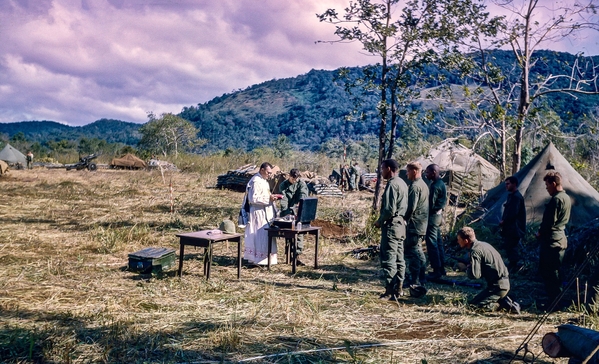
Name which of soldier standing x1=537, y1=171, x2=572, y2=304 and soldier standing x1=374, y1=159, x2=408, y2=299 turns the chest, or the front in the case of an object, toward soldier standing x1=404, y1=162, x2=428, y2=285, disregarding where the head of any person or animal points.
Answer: soldier standing x1=537, y1=171, x2=572, y2=304

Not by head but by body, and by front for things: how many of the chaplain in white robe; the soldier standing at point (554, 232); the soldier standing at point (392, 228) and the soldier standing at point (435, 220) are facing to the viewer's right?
1

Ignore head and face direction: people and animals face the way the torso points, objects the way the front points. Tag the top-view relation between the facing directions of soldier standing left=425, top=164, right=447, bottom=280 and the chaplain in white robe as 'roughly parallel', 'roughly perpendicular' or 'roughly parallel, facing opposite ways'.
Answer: roughly parallel, facing opposite ways

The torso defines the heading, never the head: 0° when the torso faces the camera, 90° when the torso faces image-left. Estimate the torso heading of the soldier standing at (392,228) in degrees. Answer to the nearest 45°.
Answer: approximately 90°

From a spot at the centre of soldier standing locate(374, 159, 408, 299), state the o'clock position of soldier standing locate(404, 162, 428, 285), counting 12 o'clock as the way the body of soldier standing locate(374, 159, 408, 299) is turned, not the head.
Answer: soldier standing locate(404, 162, 428, 285) is roughly at 4 o'clock from soldier standing locate(374, 159, 408, 299).

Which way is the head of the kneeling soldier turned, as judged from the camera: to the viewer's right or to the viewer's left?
to the viewer's left

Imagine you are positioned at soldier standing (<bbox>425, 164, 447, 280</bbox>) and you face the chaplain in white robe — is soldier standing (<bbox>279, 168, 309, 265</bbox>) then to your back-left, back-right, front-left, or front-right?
front-right

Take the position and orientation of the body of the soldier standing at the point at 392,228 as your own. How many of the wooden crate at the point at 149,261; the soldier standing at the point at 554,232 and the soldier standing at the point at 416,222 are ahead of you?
1

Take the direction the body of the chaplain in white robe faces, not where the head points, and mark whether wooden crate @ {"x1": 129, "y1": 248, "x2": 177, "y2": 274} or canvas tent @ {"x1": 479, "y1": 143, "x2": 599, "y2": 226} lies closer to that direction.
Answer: the canvas tent

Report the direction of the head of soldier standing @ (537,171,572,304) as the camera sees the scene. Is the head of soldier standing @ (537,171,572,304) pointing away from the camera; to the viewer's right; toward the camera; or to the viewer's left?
to the viewer's left

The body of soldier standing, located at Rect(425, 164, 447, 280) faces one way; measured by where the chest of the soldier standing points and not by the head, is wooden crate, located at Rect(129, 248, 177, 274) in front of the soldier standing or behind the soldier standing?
in front

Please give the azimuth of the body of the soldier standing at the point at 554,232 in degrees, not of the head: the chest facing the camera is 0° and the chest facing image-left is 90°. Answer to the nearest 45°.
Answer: approximately 90°

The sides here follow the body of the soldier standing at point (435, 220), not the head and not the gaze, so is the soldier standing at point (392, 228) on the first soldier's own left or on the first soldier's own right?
on the first soldier's own left

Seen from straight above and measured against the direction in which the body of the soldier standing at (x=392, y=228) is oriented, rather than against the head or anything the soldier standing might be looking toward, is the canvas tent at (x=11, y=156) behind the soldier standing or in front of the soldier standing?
in front

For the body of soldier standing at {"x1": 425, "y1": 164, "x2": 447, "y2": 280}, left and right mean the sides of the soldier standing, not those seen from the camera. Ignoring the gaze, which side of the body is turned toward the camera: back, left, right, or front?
left

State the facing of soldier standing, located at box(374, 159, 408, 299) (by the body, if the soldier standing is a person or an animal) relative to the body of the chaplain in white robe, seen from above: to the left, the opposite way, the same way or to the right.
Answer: the opposite way

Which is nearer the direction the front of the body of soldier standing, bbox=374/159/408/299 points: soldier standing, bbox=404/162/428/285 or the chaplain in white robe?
the chaplain in white robe

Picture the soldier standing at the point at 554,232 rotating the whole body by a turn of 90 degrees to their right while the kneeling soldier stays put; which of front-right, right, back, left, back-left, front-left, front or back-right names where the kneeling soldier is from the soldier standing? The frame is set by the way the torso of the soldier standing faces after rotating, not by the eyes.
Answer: back-left

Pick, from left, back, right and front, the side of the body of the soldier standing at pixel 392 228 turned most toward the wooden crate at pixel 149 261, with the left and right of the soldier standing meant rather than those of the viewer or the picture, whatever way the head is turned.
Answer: front

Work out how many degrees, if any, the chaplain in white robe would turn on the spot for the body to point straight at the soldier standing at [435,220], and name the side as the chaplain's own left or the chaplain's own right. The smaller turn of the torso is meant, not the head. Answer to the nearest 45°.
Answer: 0° — they already face them

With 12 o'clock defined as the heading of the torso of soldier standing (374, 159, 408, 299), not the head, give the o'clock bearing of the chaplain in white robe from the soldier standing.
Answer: The chaplain in white robe is roughly at 1 o'clock from the soldier standing.
